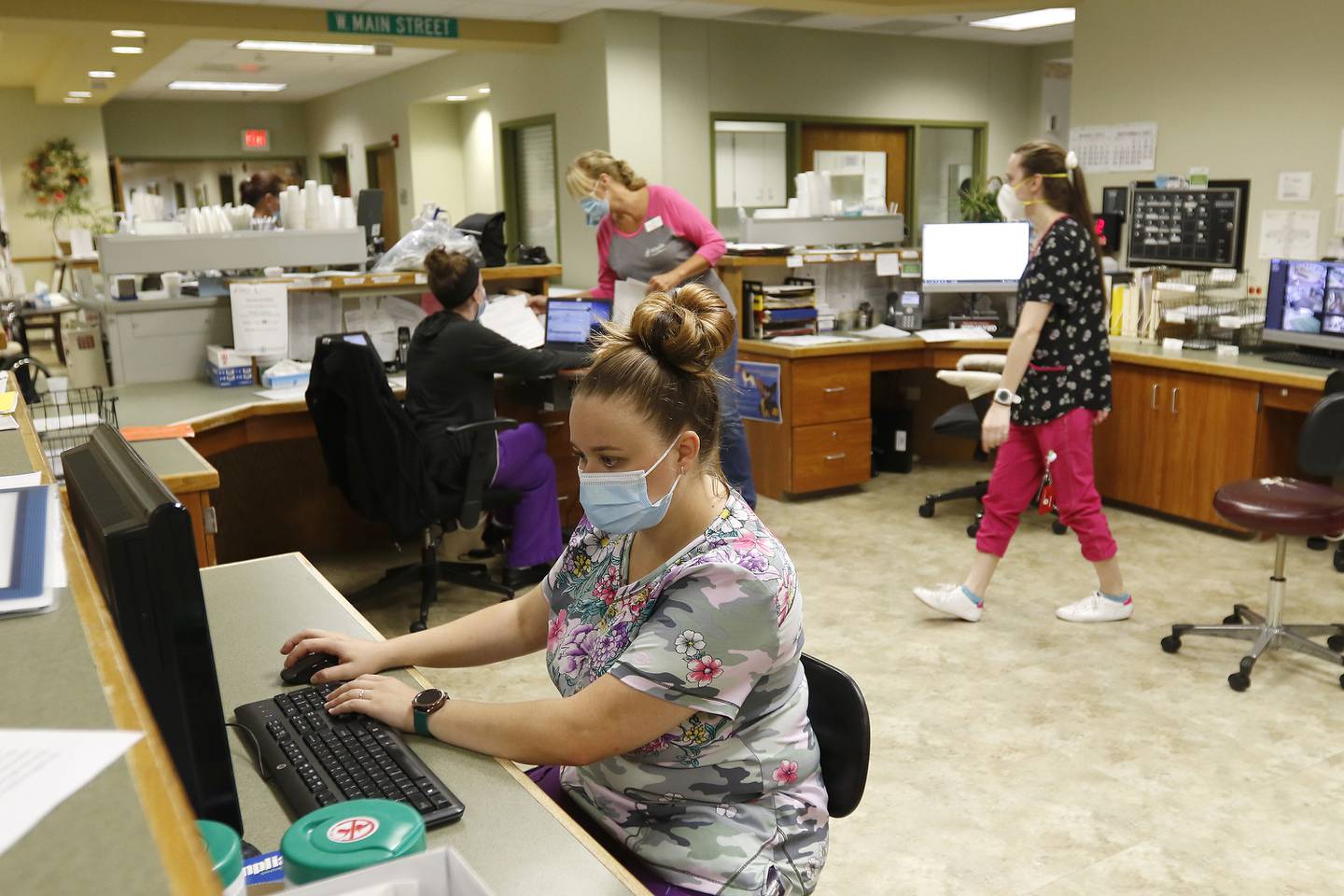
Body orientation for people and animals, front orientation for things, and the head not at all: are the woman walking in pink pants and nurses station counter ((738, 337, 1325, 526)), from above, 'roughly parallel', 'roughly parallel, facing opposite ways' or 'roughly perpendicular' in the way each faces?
roughly perpendicular

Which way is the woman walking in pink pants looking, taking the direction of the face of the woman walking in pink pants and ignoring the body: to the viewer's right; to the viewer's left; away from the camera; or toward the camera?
to the viewer's left

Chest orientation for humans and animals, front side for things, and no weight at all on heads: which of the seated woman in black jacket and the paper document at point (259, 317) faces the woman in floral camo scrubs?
the paper document

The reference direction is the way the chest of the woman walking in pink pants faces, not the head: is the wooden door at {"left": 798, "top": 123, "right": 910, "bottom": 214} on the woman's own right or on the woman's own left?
on the woman's own right

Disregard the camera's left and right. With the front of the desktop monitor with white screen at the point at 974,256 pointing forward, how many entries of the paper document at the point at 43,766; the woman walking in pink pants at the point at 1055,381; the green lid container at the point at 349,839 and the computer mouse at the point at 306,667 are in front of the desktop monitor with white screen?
4

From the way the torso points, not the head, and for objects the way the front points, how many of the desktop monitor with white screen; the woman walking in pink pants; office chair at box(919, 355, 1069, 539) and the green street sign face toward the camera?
2

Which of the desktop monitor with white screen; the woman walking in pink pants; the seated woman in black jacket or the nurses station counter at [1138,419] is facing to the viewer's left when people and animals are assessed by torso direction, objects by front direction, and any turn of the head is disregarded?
the woman walking in pink pants

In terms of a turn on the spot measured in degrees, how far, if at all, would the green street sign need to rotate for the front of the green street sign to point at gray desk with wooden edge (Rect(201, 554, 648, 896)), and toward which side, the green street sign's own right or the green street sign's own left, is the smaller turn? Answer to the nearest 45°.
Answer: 0° — it already faces it

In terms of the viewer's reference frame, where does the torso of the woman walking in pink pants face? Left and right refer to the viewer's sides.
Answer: facing to the left of the viewer

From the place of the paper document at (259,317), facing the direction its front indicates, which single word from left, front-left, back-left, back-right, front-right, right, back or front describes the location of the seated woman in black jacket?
front-left

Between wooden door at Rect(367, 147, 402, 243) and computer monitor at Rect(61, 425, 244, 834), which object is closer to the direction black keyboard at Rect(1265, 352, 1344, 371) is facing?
the computer monitor

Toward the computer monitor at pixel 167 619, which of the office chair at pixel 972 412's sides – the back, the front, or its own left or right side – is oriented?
left

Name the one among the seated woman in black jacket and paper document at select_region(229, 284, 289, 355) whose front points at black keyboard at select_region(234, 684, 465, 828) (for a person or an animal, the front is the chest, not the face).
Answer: the paper document

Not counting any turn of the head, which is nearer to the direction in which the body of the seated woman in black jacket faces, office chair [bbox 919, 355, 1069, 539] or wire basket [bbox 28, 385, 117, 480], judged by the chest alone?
the office chair

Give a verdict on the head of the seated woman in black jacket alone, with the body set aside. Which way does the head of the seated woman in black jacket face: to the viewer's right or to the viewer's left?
to the viewer's right
